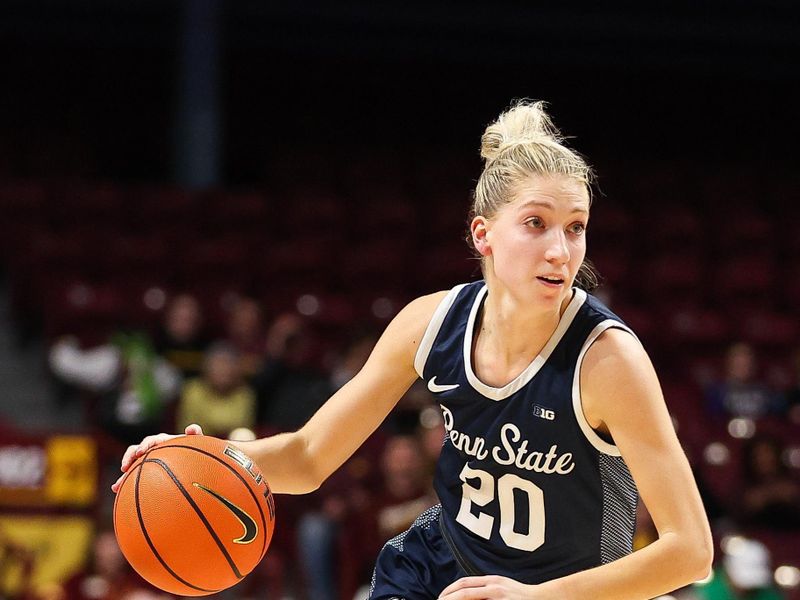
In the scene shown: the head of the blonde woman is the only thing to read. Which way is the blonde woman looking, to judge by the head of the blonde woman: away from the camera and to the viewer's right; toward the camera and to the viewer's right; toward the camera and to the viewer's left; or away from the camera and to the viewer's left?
toward the camera and to the viewer's right

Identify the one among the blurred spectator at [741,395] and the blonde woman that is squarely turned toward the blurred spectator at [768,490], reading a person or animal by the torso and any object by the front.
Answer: the blurred spectator at [741,395]

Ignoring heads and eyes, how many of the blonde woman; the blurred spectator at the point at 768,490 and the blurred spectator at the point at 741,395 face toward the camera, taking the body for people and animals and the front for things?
3

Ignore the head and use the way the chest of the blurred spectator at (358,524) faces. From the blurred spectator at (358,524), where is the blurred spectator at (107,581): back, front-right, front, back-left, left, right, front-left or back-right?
front-right

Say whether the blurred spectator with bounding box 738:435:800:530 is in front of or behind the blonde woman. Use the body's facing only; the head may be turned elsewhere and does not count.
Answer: behind

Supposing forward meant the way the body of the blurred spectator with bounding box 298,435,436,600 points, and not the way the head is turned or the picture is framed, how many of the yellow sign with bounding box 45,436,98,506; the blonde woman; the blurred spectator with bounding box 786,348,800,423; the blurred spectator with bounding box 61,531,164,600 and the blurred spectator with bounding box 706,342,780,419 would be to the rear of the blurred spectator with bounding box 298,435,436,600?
2

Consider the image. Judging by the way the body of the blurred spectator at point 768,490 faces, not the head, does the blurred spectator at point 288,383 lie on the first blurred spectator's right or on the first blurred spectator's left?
on the first blurred spectator's right

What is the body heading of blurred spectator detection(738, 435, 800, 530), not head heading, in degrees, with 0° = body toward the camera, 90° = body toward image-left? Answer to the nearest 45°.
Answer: approximately 0°
